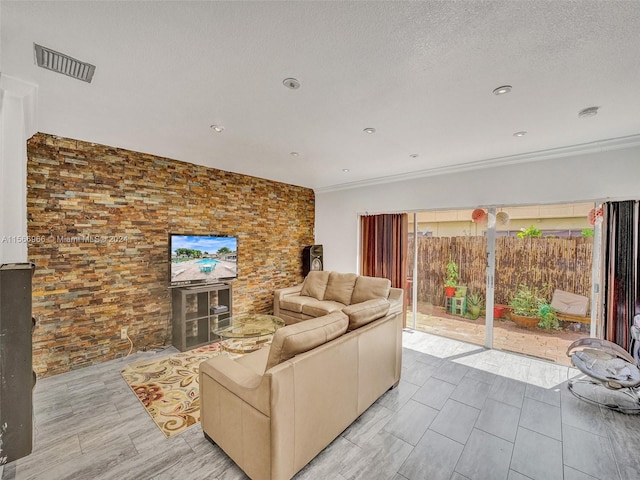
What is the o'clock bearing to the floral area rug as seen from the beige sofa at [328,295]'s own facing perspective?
The floral area rug is roughly at 12 o'clock from the beige sofa.

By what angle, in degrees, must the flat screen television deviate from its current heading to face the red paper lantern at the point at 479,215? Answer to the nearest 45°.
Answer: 0° — it already faces it

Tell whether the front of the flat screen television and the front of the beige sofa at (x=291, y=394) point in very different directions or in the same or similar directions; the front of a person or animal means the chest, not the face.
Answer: very different directions

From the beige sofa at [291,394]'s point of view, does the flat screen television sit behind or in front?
in front

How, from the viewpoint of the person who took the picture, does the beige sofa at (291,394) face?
facing away from the viewer and to the left of the viewer

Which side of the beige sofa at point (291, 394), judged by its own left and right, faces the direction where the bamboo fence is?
right

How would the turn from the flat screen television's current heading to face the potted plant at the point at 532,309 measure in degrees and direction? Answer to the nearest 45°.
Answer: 0° — it already faces it

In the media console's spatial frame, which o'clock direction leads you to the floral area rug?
The floral area rug is roughly at 2 o'clock from the media console.
